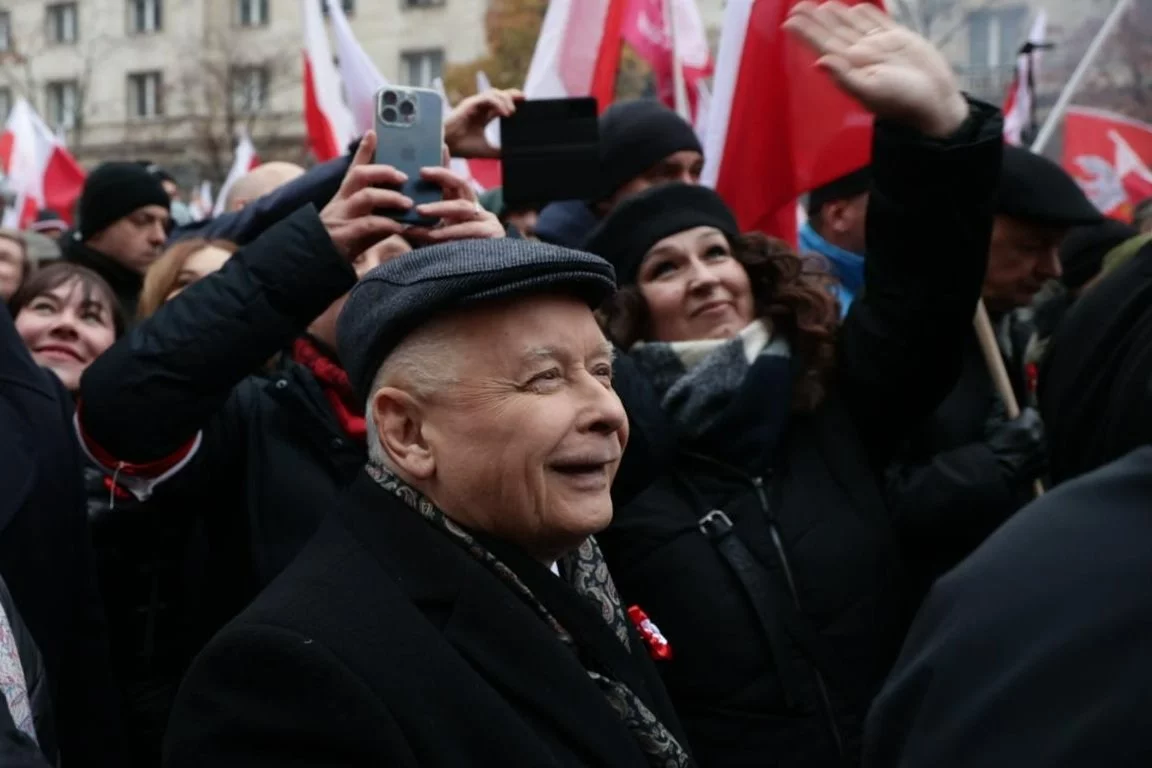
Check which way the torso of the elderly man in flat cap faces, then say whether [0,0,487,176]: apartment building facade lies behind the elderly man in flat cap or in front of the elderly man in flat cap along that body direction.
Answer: behind

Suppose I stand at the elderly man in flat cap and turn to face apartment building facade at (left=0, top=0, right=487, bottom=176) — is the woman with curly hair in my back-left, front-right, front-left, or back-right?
front-right

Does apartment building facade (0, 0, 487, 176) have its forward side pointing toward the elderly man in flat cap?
yes

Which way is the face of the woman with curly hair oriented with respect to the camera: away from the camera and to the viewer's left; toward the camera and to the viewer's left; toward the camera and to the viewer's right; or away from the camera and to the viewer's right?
toward the camera and to the viewer's left

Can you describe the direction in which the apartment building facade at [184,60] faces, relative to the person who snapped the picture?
facing the viewer

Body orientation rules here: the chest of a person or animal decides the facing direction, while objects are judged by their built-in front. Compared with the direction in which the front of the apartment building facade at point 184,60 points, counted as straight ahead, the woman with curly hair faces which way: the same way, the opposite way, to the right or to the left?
the same way

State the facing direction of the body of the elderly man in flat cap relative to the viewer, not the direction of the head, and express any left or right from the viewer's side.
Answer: facing the viewer and to the right of the viewer

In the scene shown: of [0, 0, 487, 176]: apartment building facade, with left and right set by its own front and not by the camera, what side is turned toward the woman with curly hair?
front

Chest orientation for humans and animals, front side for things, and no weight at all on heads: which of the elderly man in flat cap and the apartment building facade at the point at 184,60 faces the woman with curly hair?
the apartment building facade

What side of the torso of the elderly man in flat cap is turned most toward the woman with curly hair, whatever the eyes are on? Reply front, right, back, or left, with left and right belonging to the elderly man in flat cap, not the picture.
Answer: left

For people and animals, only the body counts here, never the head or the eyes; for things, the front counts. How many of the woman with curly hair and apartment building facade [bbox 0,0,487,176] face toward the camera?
2

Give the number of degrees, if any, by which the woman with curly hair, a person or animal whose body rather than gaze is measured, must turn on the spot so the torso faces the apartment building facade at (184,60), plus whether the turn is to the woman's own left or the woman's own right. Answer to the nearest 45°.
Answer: approximately 135° to the woman's own right
